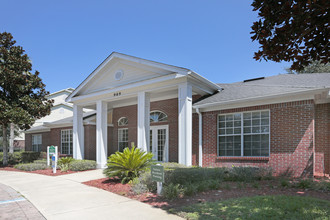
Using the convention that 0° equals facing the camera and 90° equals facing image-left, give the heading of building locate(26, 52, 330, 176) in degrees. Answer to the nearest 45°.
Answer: approximately 45°

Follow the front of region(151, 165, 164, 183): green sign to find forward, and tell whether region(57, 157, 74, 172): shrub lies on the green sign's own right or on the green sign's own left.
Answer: on the green sign's own right

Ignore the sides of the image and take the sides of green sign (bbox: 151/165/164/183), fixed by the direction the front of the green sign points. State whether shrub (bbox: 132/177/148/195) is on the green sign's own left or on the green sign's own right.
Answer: on the green sign's own right
